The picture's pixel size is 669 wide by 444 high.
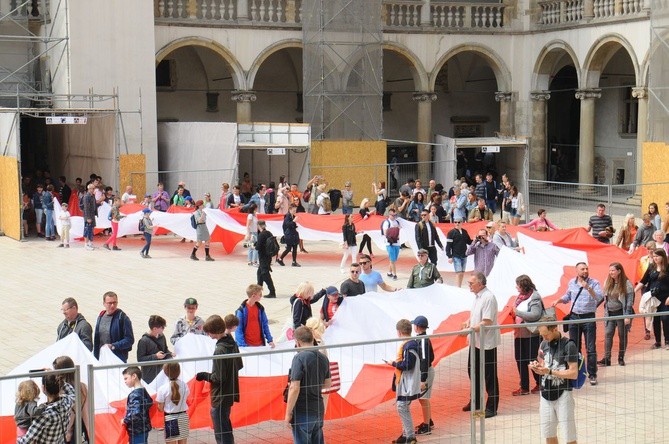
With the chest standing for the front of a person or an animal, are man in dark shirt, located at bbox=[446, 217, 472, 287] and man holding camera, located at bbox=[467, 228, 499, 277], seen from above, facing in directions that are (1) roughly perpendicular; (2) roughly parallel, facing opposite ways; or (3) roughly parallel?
roughly parallel

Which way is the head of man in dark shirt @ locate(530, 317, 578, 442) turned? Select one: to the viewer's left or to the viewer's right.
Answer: to the viewer's left

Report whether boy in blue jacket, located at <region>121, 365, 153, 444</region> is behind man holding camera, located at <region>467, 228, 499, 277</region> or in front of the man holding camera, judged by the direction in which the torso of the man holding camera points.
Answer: in front

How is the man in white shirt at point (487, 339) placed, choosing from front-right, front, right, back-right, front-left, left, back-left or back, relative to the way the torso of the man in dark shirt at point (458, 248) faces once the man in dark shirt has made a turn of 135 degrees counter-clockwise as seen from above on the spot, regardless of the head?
back-right

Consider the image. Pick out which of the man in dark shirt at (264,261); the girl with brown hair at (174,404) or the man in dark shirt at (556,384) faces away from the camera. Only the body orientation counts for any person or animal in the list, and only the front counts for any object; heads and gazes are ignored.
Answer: the girl with brown hair

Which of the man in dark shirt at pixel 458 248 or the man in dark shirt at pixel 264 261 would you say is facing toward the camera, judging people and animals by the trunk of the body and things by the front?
the man in dark shirt at pixel 458 248

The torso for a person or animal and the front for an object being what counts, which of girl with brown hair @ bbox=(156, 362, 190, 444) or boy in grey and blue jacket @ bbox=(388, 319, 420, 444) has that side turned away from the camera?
the girl with brown hair

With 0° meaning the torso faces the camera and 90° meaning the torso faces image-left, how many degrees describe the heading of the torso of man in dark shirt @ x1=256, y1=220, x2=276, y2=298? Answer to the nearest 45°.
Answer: approximately 90°

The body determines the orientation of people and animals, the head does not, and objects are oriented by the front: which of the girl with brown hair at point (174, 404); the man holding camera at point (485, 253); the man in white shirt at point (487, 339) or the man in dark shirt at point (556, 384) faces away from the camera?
the girl with brown hair

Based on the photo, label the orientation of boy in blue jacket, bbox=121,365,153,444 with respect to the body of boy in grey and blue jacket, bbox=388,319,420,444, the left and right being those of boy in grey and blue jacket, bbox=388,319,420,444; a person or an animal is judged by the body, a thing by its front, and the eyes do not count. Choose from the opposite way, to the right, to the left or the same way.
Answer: the same way
